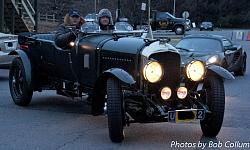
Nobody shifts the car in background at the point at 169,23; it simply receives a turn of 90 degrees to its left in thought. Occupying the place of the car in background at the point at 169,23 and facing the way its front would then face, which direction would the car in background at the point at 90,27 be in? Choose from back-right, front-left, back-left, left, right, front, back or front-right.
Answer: back

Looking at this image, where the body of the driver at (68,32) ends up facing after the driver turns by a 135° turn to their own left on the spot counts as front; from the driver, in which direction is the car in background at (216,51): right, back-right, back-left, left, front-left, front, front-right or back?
front-right

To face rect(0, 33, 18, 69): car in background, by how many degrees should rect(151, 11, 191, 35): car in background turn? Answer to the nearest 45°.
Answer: approximately 90° to its right

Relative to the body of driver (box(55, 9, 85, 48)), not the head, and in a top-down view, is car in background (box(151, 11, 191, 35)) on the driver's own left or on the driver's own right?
on the driver's own left

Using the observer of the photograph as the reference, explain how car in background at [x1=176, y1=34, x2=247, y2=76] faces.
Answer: facing the viewer and to the left of the viewer

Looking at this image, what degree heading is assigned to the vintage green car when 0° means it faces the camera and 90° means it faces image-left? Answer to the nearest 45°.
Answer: approximately 315°

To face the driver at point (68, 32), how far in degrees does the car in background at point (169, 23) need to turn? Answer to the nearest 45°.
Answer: approximately 90° to its right

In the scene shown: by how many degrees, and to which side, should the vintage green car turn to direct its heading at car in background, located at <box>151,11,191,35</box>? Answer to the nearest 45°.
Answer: approximately 135° to its left
